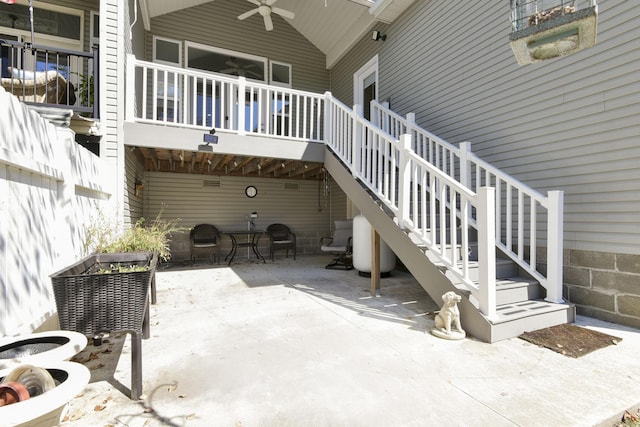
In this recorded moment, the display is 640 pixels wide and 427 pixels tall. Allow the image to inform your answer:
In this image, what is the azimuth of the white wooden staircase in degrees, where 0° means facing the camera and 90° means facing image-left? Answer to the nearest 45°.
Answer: approximately 315°

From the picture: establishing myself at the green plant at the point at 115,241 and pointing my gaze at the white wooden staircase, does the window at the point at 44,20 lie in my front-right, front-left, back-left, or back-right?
back-left

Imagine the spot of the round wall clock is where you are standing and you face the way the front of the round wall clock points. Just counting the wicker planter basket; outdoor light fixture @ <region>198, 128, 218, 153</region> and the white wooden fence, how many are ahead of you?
3

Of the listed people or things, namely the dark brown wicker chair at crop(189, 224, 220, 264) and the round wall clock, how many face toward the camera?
2

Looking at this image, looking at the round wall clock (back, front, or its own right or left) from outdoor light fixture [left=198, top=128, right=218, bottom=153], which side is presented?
front

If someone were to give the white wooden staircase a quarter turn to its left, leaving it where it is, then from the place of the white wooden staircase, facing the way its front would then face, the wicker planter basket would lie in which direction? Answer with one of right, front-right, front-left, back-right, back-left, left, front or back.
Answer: back

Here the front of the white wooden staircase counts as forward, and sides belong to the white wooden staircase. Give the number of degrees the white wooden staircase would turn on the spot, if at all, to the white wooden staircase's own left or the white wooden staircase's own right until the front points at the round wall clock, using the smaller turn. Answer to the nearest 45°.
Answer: approximately 180°

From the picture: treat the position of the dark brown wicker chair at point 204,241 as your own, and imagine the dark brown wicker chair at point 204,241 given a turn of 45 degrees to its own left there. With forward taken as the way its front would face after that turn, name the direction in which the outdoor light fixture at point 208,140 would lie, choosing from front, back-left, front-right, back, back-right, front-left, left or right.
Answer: front-right

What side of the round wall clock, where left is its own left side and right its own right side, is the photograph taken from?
front

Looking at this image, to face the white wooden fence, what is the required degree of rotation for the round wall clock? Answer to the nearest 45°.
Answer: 0° — it already faces it

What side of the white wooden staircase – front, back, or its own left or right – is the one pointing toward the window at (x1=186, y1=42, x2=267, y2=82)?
back

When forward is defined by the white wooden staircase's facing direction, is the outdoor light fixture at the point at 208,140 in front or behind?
behind

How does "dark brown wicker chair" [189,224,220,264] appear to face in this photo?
toward the camera

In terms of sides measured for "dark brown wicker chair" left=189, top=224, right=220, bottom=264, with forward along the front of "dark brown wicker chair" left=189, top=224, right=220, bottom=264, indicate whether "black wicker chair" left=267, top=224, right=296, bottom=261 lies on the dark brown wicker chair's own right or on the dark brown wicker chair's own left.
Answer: on the dark brown wicker chair's own left

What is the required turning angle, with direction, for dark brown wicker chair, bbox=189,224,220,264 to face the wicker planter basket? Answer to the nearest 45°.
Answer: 0° — it already faces it
